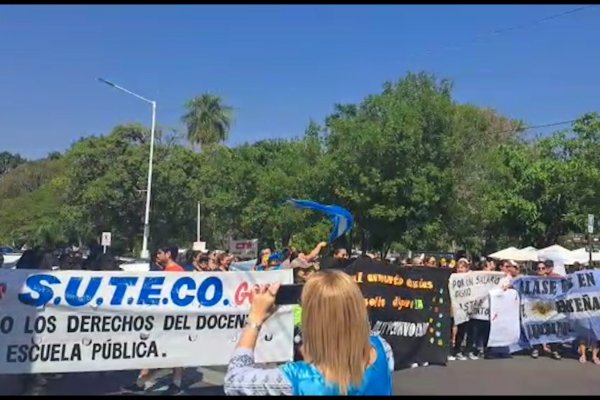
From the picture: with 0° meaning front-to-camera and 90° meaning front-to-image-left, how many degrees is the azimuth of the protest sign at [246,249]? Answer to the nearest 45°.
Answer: approximately 0°

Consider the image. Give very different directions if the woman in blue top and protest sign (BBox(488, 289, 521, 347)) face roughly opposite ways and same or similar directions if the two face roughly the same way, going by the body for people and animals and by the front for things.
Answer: very different directions

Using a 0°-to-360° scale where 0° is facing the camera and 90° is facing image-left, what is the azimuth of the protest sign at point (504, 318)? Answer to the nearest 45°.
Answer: approximately 0°

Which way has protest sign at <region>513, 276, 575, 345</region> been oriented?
toward the camera

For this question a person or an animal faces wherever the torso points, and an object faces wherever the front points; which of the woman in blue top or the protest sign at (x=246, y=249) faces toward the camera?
the protest sign

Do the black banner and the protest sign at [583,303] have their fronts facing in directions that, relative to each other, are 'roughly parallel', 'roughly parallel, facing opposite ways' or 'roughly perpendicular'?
roughly parallel

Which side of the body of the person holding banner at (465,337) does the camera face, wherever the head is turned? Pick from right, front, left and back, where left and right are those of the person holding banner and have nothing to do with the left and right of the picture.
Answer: front

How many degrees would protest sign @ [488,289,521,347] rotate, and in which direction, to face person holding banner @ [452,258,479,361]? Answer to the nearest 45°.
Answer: approximately 90° to its right

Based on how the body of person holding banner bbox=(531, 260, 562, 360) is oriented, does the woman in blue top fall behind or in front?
in front

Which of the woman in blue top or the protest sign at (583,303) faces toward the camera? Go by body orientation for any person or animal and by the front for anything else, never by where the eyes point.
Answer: the protest sign

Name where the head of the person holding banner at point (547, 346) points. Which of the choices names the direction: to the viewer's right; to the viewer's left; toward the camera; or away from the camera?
toward the camera

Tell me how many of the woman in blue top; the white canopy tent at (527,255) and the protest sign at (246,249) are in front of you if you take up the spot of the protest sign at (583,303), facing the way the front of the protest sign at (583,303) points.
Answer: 1

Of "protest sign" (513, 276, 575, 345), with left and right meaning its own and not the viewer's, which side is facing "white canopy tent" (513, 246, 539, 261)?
back

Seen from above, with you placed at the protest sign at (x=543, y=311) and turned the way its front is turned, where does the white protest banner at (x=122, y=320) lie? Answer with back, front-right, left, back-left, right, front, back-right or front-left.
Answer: front-right

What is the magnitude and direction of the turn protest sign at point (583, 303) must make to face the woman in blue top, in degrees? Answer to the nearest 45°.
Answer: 0° — it already faces them

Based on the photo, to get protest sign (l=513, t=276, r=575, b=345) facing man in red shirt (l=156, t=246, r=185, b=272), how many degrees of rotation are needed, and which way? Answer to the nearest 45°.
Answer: approximately 45° to its right

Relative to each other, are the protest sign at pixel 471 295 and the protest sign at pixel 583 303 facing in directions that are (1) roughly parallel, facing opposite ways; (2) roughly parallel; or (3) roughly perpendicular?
roughly parallel

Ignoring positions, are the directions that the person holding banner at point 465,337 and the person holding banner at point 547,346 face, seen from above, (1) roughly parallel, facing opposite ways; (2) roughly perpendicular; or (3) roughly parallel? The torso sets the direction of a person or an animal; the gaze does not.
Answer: roughly parallel

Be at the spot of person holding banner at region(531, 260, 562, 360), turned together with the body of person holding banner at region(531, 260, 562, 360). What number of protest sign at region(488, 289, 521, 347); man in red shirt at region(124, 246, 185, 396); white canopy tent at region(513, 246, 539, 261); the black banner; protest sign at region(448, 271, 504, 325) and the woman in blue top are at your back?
1
